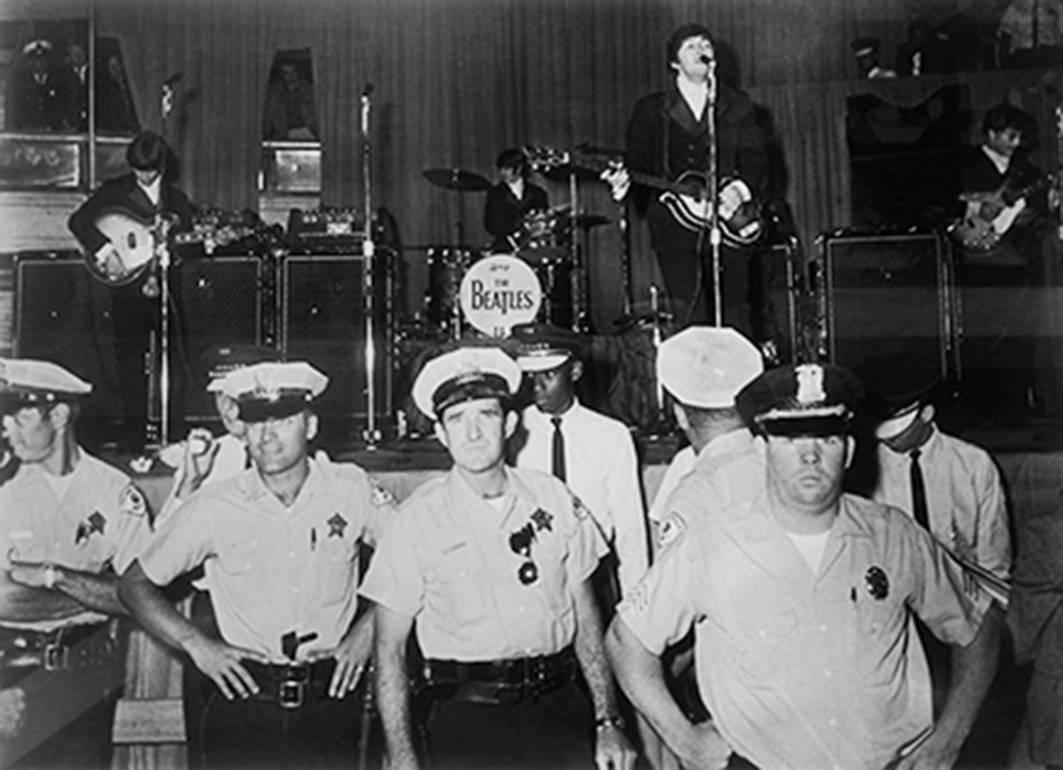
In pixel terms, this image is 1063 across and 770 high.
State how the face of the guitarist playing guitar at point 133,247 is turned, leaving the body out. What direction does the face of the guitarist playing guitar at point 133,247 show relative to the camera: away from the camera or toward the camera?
toward the camera

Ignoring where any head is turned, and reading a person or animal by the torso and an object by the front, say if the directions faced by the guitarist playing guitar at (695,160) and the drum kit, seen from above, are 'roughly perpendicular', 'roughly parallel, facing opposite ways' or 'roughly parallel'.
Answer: roughly parallel

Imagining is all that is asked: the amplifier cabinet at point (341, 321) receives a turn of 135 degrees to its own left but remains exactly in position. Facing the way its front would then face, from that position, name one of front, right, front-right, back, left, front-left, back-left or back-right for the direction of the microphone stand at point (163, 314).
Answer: back-left

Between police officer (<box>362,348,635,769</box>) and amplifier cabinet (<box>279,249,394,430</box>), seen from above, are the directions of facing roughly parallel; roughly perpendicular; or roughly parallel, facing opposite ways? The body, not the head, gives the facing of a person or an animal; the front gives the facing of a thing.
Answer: roughly parallel

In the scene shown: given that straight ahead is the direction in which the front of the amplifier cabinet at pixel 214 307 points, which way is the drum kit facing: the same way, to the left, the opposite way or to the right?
the same way

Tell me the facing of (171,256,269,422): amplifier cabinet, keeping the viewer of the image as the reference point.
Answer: facing the viewer

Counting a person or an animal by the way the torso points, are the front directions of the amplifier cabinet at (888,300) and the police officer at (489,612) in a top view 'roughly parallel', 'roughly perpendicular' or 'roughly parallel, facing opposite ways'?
roughly parallel

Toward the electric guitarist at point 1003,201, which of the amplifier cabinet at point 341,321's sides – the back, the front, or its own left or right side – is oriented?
left

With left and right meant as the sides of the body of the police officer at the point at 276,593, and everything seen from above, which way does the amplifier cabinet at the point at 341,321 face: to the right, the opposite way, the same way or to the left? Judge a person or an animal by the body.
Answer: the same way

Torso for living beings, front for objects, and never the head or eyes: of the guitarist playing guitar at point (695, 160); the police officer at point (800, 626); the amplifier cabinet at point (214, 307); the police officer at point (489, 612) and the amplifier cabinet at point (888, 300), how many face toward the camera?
5

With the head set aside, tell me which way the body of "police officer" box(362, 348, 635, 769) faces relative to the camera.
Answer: toward the camera

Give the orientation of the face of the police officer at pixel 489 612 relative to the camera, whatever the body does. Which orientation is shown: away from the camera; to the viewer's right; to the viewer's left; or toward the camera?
toward the camera

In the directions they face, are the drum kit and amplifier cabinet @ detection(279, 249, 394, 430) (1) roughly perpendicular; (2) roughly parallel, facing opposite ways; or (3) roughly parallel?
roughly parallel

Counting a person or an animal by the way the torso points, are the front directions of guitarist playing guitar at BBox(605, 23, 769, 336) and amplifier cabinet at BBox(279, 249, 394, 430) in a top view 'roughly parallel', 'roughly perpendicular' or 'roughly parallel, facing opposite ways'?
roughly parallel

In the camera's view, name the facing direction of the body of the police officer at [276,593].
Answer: toward the camera
